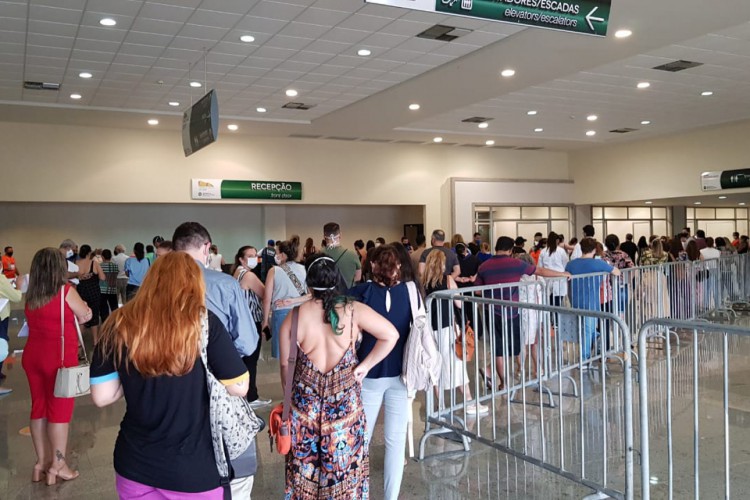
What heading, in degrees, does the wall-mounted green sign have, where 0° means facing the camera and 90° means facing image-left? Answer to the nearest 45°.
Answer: approximately 0°

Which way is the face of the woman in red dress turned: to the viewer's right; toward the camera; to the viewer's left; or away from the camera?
away from the camera

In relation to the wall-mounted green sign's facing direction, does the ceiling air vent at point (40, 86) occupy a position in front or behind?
in front

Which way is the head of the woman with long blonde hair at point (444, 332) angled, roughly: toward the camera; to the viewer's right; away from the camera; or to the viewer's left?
away from the camera

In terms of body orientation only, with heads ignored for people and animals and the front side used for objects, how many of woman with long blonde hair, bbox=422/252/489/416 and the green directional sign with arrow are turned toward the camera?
1

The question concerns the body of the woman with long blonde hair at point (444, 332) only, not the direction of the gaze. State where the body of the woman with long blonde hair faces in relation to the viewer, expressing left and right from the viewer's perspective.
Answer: facing away from the viewer and to the right of the viewer

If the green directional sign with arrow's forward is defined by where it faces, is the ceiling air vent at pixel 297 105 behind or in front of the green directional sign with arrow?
behind

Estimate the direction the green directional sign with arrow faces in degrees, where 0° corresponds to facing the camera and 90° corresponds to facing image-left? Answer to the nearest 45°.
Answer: approximately 0°

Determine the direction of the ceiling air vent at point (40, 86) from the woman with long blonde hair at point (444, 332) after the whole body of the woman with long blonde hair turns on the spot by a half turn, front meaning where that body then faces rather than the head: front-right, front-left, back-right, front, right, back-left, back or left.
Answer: right
